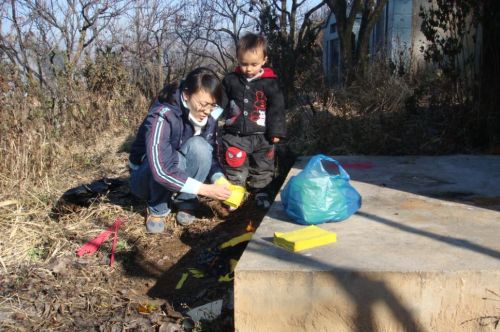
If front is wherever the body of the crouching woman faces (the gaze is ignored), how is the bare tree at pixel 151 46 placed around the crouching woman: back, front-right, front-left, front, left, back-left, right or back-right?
back-left

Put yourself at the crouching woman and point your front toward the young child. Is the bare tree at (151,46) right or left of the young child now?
left

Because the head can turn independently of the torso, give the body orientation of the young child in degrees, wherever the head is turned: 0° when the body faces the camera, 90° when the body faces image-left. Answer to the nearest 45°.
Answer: approximately 0°

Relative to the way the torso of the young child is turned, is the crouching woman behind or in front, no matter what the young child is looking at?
in front

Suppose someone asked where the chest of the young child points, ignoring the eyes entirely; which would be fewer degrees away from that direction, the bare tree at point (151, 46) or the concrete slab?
the concrete slab

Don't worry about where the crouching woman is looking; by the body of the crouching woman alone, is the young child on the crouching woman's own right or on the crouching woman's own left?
on the crouching woman's own left

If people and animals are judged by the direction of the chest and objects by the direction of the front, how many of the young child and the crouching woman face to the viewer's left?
0

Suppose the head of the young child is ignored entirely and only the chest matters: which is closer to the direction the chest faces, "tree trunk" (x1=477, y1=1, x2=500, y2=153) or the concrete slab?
the concrete slab

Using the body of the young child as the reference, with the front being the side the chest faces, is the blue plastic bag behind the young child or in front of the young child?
in front

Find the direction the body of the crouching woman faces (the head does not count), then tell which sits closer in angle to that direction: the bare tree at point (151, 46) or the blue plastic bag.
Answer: the blue plastic bag

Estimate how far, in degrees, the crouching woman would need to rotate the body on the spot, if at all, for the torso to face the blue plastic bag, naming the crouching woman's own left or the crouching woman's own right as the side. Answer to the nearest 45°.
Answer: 0° — they already face it

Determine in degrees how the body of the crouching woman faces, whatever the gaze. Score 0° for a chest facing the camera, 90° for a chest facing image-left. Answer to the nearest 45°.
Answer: approximately 315°
